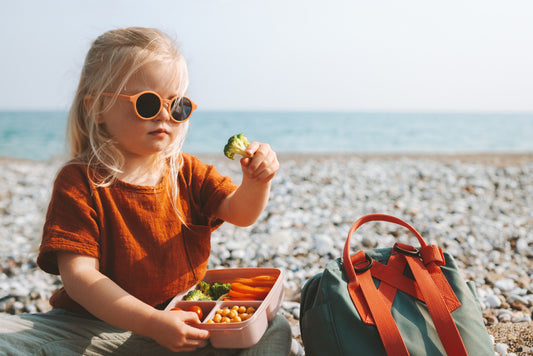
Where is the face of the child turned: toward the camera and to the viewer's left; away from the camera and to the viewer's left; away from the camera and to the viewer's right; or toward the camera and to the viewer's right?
toward the camera and to the viewer's right

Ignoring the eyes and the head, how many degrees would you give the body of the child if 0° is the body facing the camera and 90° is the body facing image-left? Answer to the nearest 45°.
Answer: approximately 315°
